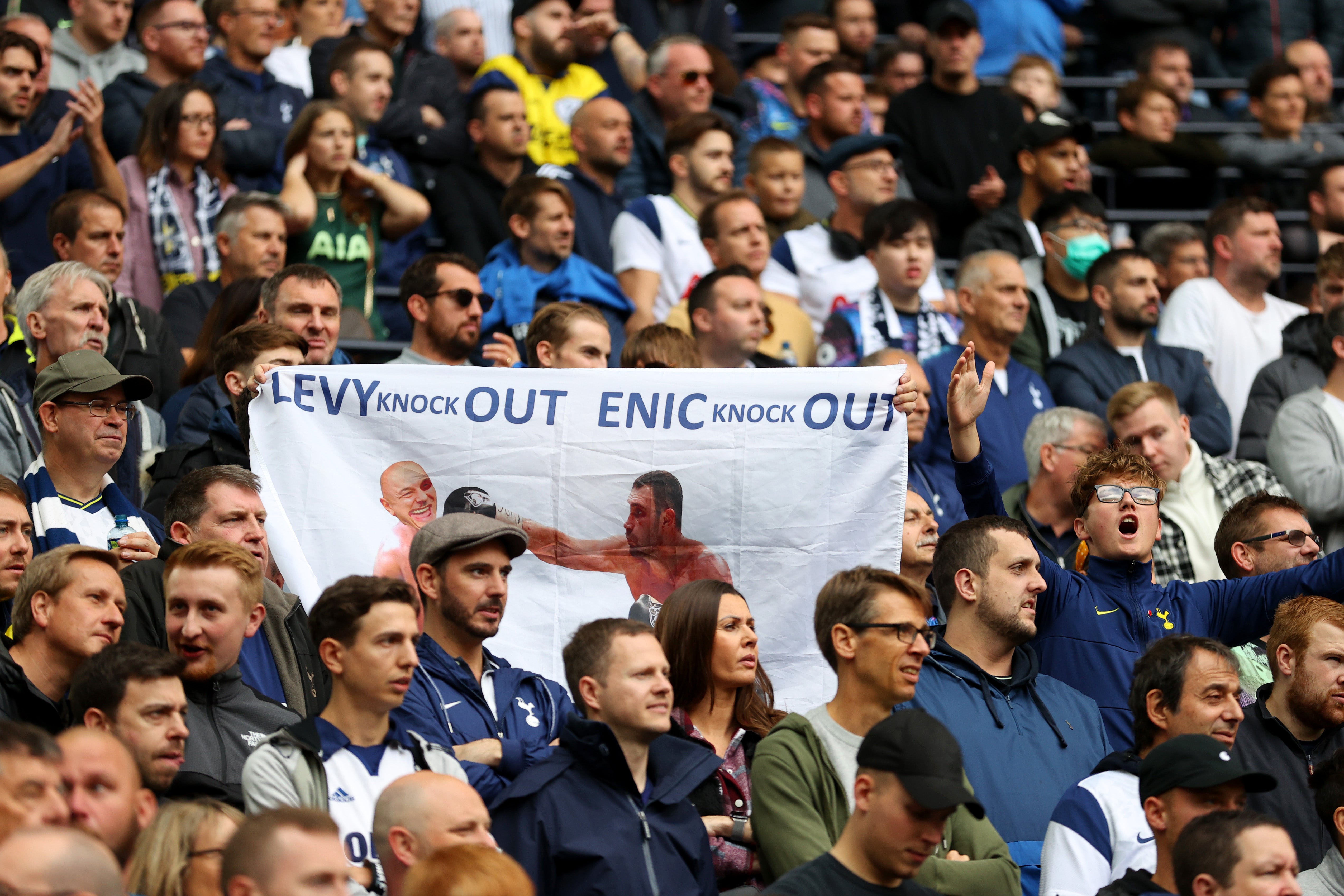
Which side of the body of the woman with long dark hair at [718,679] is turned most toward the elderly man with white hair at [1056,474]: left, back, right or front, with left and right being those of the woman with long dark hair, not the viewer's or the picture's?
left

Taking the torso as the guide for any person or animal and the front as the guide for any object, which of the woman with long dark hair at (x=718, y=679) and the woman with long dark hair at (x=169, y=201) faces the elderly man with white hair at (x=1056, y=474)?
the woman with long dark hair at (x=169, y=201)

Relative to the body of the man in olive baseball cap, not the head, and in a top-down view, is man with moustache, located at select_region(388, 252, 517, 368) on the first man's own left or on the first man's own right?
on the first man's own left

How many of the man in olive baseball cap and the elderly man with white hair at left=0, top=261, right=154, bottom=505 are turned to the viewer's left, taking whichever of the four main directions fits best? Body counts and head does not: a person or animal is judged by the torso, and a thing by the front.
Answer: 0

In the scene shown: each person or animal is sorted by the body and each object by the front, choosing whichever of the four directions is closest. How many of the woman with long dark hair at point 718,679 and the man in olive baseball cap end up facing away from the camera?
0

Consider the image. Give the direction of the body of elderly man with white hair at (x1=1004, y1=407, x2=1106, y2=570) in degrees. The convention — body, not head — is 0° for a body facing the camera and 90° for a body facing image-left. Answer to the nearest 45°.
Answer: approximately 315°

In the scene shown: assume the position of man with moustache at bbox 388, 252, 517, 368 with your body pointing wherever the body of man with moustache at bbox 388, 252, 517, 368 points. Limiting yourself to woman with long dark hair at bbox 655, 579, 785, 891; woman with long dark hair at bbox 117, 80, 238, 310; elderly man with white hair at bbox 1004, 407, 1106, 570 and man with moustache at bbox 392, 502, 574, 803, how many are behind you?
1

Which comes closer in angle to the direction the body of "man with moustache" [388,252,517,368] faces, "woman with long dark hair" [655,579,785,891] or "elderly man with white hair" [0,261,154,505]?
the woman with long dark hair

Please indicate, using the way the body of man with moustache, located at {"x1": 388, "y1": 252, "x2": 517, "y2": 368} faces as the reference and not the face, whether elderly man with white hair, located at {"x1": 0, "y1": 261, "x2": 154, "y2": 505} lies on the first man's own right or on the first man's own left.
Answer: on the first man's own right

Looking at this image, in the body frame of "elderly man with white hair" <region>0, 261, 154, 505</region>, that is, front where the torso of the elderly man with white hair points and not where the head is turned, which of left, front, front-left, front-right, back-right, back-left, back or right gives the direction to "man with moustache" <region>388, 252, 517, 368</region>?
front-left

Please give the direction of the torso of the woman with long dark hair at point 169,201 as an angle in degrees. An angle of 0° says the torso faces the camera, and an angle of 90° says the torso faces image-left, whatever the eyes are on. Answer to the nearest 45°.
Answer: approximately 315°

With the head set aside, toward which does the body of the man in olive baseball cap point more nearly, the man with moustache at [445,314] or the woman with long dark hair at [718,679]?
the woman with long dark hair

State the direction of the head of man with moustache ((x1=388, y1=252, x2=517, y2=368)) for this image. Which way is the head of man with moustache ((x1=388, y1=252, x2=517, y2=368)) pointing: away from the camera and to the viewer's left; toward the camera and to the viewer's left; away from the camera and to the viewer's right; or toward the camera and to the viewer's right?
toward the camera and to the viewer's right
